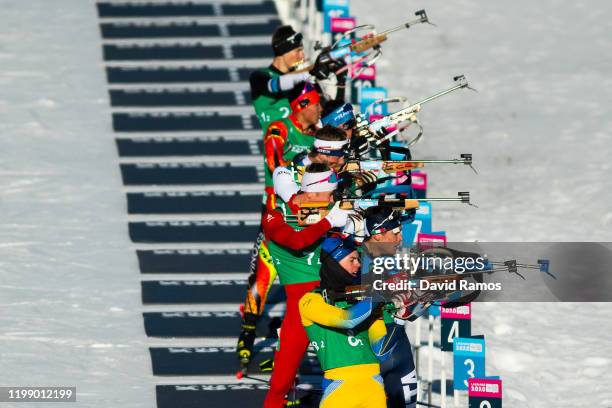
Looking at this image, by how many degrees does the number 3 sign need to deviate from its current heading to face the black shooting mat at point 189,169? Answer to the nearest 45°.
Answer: approximately 135° to its right

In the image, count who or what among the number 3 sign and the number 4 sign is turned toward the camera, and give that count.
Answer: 2

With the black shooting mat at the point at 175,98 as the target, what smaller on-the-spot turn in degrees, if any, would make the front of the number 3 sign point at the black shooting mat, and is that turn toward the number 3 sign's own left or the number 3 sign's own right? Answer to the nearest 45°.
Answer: approximately 135° to the number 3 sign's own right

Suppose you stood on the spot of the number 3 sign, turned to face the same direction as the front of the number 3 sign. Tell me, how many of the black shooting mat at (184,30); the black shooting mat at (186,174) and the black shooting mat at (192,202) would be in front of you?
0

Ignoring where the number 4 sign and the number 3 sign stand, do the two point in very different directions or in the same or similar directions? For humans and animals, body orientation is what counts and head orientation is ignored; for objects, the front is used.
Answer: same or similar directions

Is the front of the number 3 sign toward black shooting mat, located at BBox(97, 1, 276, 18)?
no

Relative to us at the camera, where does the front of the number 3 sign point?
facing the viewer

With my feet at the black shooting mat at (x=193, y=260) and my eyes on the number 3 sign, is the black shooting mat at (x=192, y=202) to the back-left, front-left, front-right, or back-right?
back-left

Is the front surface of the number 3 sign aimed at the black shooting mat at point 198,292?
no

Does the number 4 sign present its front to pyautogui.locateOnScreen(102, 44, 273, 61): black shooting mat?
no
